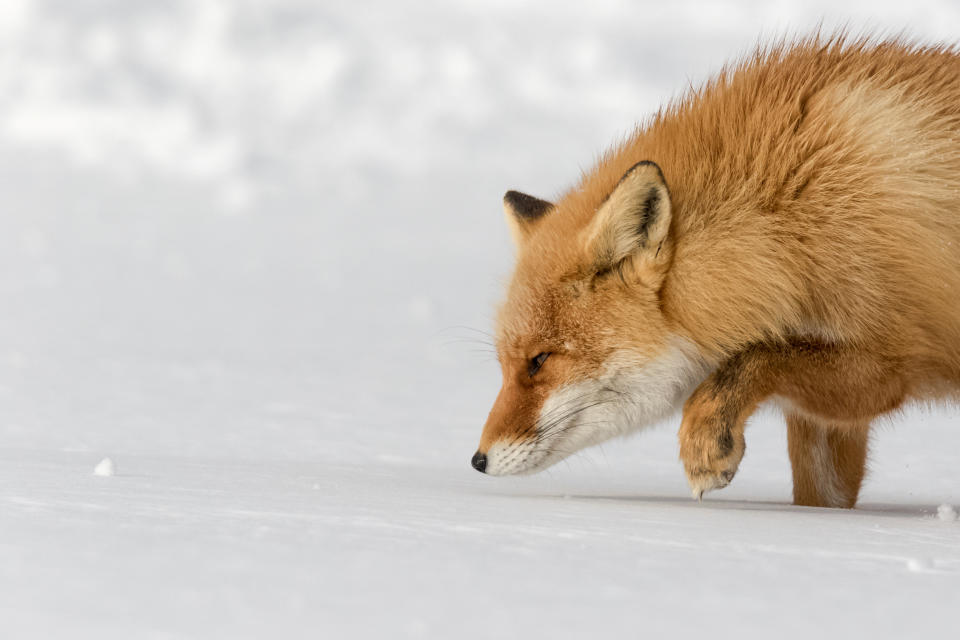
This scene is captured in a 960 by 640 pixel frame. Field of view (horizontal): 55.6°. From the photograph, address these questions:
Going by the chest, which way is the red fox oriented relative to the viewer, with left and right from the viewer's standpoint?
facing to the left of the viewer

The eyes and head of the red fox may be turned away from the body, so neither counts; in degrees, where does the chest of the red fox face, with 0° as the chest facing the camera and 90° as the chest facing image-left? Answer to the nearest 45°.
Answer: approximately 90°
